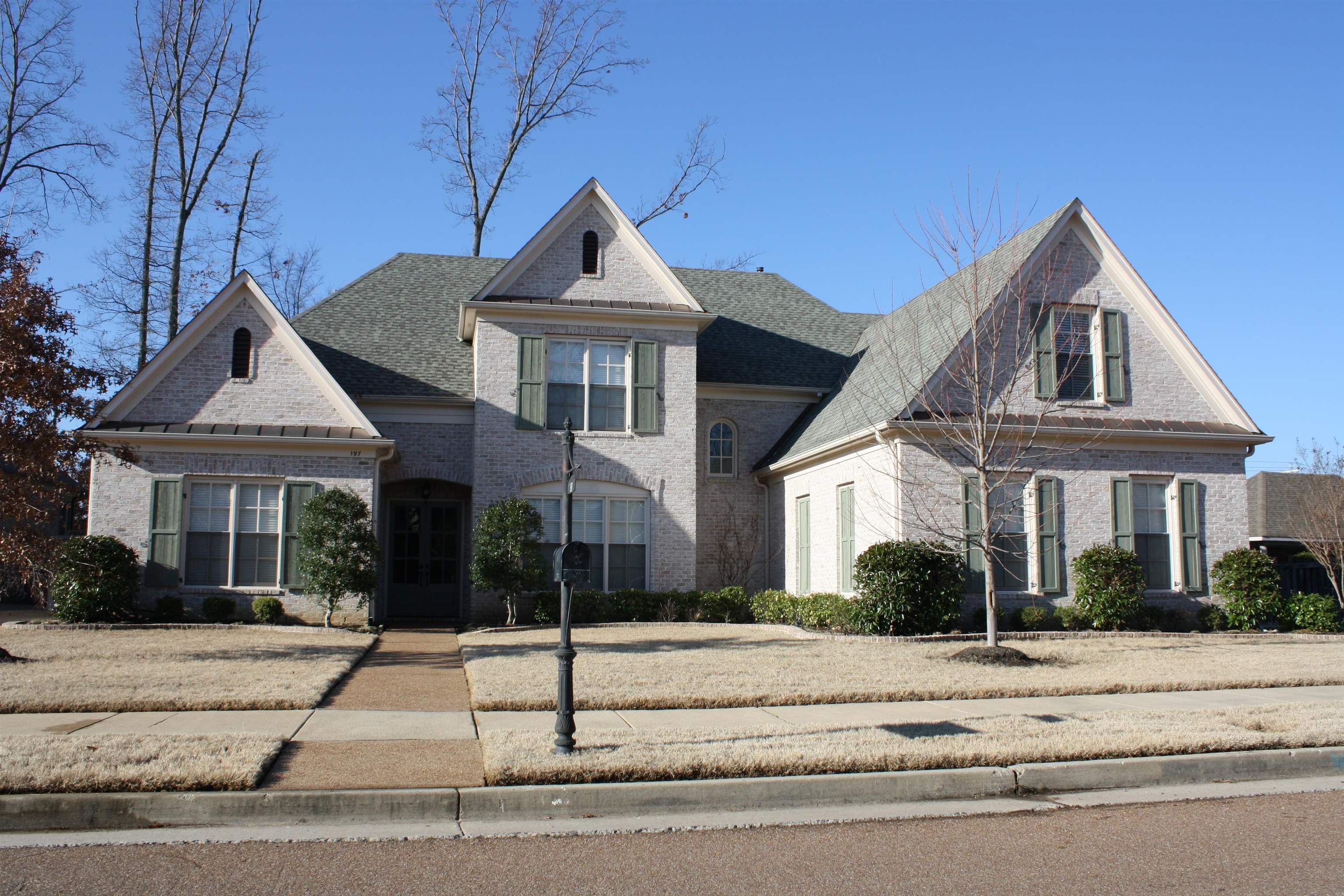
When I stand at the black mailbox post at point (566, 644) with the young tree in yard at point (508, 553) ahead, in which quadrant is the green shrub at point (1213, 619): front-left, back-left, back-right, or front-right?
front-right

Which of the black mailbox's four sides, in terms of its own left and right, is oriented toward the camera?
front

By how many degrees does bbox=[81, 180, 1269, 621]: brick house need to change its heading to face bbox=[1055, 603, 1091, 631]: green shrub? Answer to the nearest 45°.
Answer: approximately 90° to its left

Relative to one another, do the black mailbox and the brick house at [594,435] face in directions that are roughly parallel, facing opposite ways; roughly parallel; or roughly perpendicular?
roughly parallel

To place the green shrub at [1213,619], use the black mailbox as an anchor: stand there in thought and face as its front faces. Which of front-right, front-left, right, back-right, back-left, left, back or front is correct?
back-left

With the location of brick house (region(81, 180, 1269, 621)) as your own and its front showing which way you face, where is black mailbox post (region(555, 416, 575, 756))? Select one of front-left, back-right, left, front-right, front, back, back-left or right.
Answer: front

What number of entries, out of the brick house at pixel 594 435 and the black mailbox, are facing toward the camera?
2

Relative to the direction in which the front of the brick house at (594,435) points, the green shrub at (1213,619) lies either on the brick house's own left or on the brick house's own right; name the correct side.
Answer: on the brick house's own left

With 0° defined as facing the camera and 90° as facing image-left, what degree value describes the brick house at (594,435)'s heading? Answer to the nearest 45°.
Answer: approximately 0°

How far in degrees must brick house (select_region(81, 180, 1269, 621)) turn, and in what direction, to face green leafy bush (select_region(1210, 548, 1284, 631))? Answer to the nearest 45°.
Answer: approximately 90° to its left
